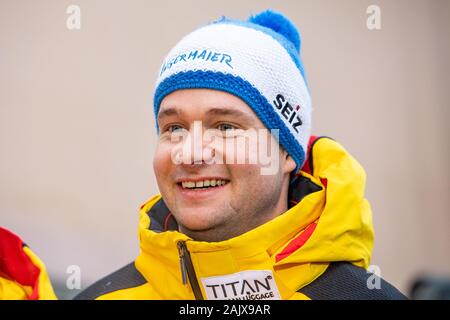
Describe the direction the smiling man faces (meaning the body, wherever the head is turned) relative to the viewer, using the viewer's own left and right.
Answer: facing the viewer and to the left of the viewer

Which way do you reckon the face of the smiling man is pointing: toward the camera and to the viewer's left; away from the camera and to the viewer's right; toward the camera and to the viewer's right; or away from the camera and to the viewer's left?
toward the camera and to the viewer's left
